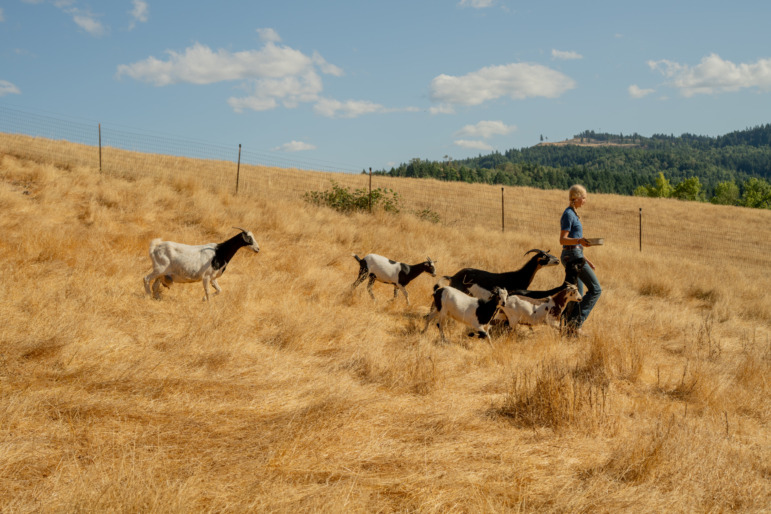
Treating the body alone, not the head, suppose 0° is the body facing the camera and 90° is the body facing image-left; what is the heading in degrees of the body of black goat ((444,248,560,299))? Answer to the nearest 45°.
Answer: approximately 270°

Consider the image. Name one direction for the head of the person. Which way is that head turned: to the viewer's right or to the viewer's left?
to the viewer's right

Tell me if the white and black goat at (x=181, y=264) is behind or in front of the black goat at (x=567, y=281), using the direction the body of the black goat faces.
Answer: behind

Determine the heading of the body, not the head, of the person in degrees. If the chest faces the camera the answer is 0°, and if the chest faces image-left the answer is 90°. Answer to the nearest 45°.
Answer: approximately 270°

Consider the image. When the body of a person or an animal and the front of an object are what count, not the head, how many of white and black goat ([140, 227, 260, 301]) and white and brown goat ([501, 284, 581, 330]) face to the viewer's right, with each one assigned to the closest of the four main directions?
2

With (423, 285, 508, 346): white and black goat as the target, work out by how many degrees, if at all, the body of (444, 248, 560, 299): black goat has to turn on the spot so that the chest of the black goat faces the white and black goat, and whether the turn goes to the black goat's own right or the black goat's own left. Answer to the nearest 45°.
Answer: approximately 90° to the black goat's own right

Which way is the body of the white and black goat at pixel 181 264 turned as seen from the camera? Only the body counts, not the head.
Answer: to the viewer's right

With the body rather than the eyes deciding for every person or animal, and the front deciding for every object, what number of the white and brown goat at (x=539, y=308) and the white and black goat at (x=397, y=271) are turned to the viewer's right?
2

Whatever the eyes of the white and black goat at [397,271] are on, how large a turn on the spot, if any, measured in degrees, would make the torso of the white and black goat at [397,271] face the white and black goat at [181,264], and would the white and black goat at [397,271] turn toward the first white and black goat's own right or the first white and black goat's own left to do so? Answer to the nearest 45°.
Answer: approximately 135° to the first white and black goat's own right

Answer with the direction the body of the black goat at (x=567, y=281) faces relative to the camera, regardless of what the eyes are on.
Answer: to the viewer's right

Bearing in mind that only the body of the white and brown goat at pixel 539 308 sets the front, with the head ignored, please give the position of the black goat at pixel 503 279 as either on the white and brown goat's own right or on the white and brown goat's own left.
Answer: on the white and brown goat's own left
